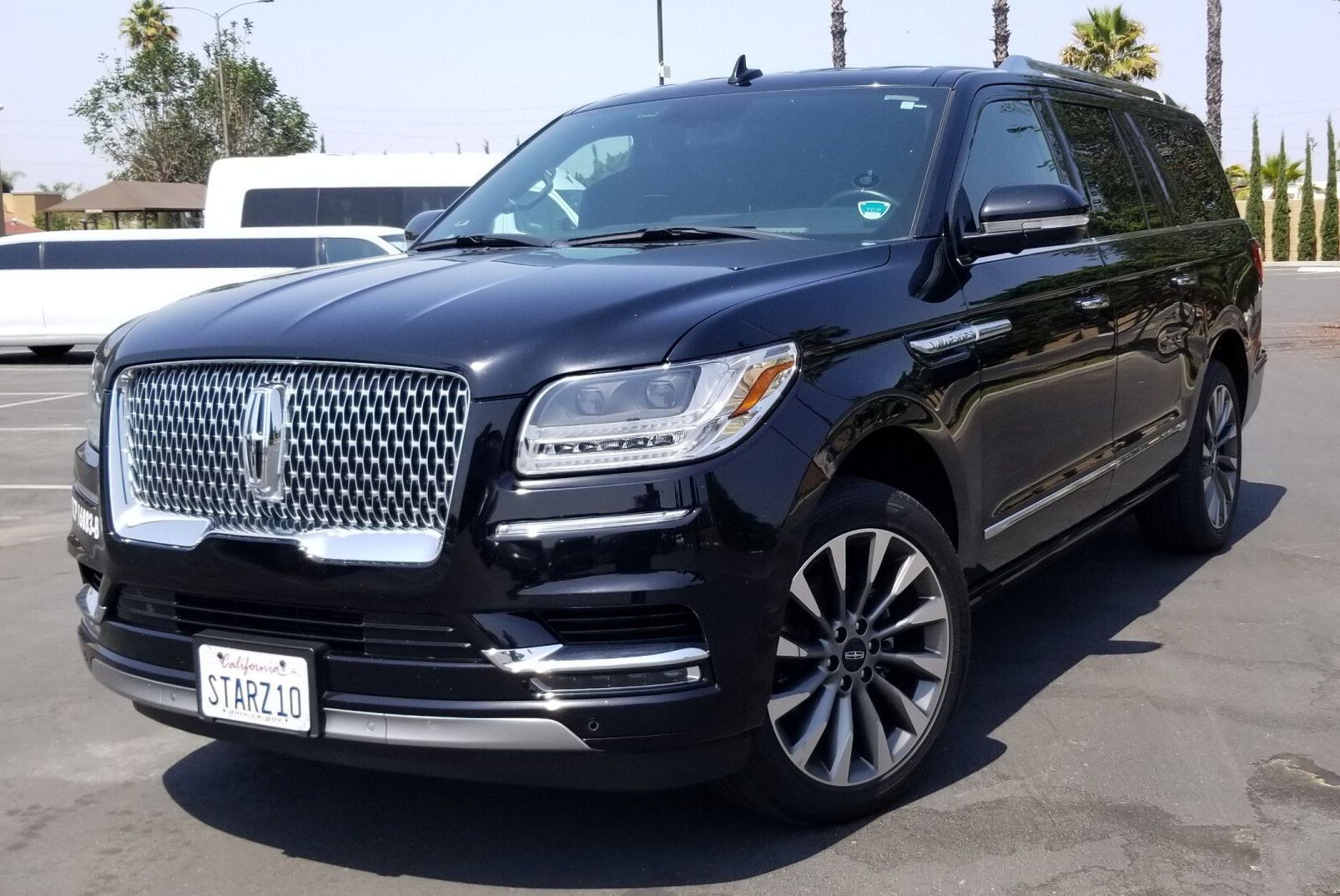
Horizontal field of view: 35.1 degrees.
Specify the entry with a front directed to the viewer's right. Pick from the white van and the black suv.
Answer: the white van

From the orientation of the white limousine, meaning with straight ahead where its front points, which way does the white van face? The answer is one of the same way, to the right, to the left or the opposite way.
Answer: the same way

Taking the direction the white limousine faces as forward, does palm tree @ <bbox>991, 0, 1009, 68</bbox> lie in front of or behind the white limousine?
in front

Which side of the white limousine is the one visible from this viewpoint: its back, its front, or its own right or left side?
right

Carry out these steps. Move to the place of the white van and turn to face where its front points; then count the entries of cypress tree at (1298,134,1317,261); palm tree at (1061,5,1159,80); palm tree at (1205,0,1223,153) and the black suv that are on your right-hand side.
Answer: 1

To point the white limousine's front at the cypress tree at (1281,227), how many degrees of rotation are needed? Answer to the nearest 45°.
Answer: approximately 45° to its left

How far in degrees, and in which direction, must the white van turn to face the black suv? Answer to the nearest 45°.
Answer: approximately 90° to its right

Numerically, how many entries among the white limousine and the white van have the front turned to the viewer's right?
2

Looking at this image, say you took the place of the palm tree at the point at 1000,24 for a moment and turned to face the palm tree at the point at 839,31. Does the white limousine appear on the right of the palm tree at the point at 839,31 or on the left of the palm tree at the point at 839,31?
left

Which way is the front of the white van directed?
to the viewer's right

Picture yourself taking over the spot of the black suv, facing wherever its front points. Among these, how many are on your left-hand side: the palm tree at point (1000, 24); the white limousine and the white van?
0

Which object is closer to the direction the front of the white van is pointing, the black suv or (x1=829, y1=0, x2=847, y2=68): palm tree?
the palm tree

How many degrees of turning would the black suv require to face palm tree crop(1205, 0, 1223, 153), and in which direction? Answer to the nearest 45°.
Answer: approximately 135° to its right

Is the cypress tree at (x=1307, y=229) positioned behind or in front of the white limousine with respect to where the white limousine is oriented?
in front

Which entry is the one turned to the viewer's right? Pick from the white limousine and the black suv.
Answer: the white limousine

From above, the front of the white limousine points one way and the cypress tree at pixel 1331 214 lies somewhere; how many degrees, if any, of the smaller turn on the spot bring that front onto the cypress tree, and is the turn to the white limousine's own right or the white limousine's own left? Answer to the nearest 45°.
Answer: approximately 45° to the white limousine's own left
